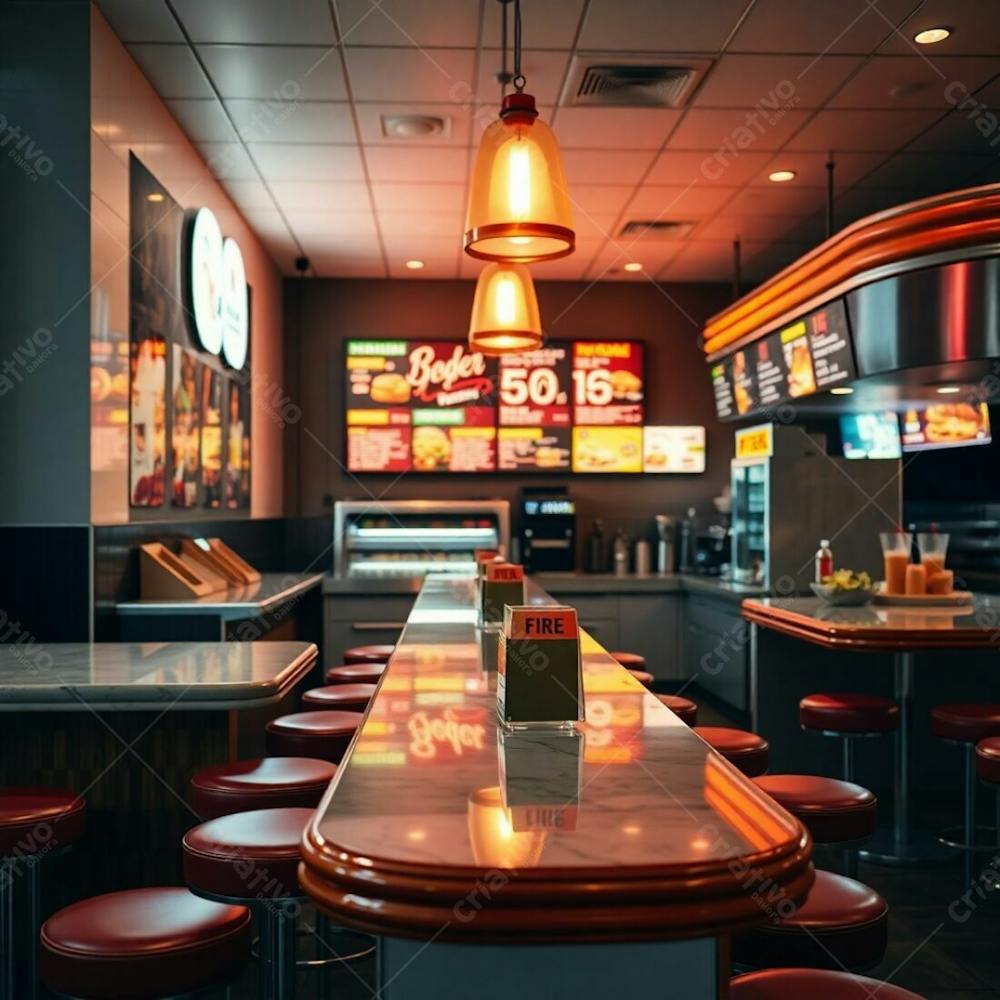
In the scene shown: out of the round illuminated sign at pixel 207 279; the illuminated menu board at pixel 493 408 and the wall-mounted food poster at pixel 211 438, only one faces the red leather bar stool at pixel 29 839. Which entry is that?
the illuminated menu board

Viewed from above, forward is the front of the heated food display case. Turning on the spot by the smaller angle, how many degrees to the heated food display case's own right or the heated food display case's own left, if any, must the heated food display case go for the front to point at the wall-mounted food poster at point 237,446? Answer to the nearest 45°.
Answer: approximately 45° to the heated food display case's own right

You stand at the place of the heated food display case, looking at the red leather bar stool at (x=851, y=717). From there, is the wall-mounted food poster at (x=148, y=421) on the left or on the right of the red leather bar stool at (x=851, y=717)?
right

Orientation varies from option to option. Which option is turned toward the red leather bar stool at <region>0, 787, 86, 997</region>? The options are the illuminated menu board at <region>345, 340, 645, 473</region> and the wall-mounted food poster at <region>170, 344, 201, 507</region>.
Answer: the illuminated menu board

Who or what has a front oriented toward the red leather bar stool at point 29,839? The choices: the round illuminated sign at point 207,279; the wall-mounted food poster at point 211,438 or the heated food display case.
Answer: the heated food display case

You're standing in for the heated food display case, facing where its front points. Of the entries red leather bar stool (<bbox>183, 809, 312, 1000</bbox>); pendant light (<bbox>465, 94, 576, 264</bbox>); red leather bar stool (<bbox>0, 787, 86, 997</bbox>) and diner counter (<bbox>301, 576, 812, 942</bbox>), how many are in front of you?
4

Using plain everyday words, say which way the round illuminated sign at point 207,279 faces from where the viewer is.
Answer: facing to the right of the viewer

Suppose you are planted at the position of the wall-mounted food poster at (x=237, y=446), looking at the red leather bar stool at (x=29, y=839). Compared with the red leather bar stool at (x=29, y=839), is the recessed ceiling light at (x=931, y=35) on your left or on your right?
left

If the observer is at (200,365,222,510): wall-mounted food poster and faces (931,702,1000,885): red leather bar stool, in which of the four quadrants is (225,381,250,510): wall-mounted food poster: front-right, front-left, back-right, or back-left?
back-left

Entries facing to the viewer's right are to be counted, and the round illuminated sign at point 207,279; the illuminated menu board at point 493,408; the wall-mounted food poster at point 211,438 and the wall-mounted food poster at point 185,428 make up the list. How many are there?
3

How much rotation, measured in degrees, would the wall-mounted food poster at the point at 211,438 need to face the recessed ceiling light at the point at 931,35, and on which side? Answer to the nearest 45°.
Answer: approximately 45° to its right

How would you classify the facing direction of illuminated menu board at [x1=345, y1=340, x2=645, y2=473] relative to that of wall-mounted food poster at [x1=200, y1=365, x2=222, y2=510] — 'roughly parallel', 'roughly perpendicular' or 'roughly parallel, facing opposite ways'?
roughly perpendicular

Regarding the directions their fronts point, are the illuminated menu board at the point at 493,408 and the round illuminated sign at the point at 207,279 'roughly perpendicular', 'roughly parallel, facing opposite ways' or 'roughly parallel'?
roughly perpendicular

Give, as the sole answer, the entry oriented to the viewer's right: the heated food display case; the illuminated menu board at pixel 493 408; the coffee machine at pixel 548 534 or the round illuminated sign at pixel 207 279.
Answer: the round illuminated sign

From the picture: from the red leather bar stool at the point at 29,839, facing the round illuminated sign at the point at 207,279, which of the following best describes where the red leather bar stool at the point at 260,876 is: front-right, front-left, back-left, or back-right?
back-right

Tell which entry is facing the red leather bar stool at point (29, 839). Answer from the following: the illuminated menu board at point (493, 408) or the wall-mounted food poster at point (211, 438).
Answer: the illuminated menu board
